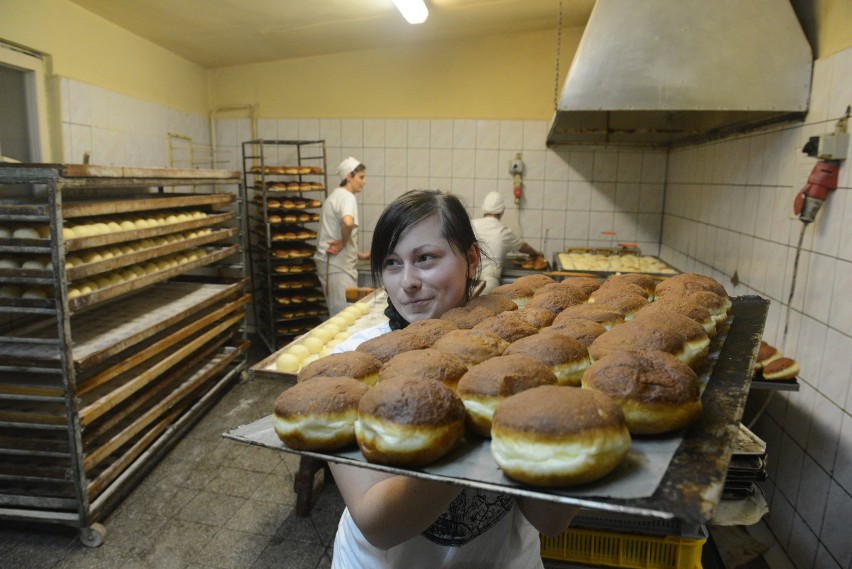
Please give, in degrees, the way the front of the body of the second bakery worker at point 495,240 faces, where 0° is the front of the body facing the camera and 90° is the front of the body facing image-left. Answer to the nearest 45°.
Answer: approximately 225°

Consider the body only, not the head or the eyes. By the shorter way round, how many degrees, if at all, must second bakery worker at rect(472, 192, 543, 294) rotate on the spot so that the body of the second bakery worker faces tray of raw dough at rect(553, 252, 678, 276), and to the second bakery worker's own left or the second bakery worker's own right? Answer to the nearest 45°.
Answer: approximately 45° to the second bakery worker's own right

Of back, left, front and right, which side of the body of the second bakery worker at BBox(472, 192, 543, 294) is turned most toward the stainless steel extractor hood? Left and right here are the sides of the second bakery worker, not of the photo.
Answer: right

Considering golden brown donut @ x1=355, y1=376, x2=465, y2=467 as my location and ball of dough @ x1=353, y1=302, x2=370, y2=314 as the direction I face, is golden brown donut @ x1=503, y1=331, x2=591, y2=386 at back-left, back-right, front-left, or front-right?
front-right

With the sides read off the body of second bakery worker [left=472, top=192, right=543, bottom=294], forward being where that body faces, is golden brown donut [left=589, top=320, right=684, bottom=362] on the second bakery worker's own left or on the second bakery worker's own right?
on the second bakery worker's own right

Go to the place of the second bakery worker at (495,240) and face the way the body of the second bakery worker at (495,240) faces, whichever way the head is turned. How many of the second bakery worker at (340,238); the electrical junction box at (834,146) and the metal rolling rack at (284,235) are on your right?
1

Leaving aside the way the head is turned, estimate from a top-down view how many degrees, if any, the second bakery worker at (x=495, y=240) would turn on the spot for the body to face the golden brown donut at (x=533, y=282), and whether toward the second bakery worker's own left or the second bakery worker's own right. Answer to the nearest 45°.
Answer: approximately 135° to the second bakery worker's own right

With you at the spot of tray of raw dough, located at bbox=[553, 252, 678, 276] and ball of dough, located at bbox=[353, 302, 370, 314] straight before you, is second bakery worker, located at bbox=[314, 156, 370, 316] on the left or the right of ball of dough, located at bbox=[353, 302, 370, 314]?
right

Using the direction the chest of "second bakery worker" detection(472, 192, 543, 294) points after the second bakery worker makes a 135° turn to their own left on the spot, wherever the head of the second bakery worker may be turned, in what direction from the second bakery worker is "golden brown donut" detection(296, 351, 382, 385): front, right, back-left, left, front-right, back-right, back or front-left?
left

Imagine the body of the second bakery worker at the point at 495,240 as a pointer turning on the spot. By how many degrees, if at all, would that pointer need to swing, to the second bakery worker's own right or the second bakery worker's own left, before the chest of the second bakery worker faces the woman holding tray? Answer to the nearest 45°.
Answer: approximately 135° to the second bakery worker's own right

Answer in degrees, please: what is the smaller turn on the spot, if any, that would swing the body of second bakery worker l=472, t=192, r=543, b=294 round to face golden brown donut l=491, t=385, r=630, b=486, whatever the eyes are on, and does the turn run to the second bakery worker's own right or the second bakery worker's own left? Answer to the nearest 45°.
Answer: approximately 135° to the second bakery worker's own right

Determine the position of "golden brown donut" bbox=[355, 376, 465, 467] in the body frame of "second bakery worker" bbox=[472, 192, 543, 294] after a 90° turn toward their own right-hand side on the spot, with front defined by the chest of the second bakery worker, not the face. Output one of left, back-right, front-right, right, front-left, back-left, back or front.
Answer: front-right

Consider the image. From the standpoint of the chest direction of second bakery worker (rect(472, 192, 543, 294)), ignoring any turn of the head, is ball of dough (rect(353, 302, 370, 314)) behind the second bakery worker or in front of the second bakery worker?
behind

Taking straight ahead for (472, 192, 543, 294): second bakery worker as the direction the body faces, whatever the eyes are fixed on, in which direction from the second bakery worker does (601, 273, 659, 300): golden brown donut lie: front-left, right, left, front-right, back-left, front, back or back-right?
back-right

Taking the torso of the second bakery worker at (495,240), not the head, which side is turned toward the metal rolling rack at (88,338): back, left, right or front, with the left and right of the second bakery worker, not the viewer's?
back

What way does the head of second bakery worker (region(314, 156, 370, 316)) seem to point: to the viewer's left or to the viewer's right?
to the viewer's right

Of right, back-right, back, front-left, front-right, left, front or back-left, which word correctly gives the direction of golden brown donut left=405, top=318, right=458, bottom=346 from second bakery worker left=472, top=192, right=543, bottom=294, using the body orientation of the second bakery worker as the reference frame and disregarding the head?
back-right

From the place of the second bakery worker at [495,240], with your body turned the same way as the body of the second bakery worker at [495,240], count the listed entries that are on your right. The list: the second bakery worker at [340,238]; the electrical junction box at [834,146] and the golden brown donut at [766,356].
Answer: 2

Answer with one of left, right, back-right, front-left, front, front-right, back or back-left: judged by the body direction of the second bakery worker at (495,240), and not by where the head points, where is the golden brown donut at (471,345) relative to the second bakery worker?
back-right
